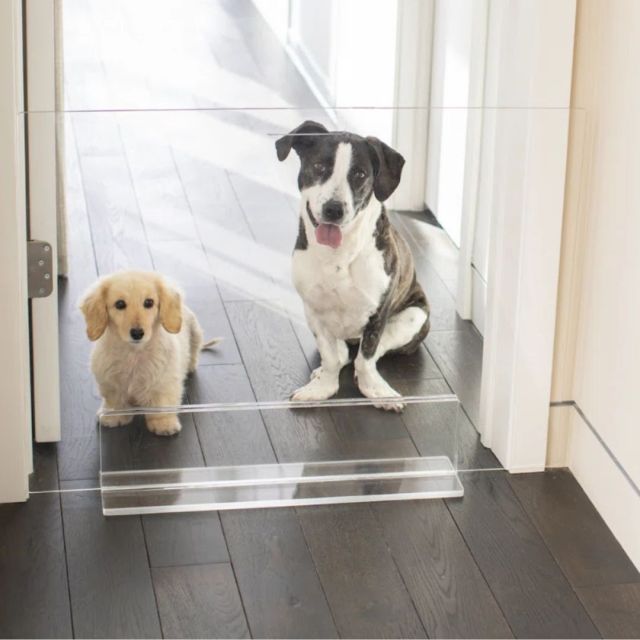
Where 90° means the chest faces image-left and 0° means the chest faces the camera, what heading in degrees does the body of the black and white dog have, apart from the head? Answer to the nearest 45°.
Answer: approximately 45°
